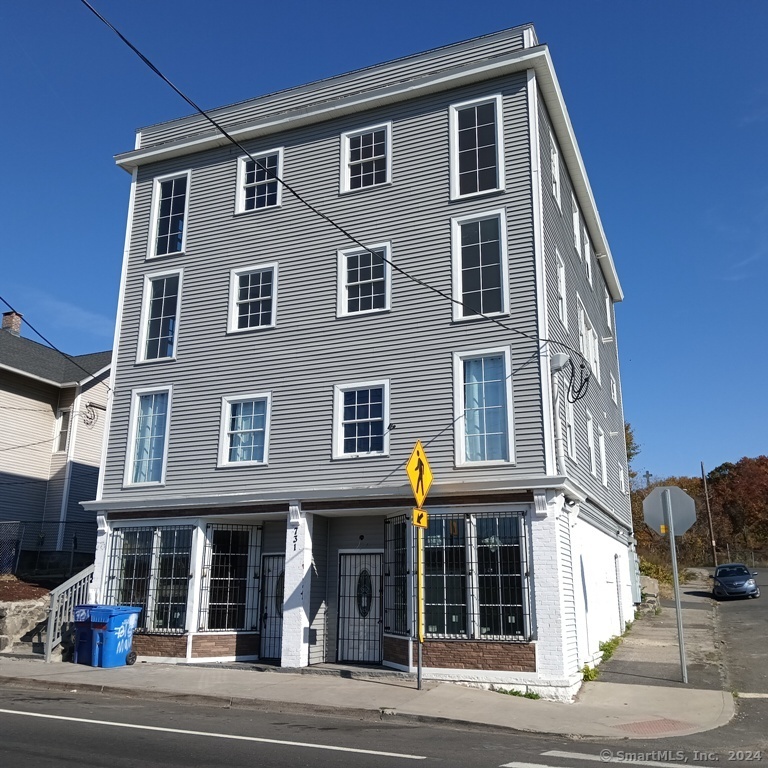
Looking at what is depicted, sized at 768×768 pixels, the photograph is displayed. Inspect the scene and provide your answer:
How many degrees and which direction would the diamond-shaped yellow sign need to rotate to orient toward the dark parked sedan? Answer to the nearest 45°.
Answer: approximately 90° to its left

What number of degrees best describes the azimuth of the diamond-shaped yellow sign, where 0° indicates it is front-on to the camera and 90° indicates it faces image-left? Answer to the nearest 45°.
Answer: approximately 315°

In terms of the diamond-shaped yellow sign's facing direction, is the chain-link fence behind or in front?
behind

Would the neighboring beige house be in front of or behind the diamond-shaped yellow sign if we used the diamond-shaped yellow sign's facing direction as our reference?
behind

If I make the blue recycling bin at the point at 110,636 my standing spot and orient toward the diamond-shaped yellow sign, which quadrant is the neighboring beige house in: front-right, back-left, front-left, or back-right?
back-left
